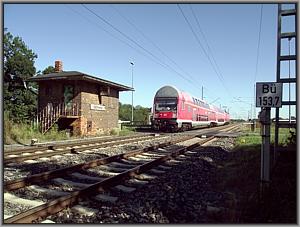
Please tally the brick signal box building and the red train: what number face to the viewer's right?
0

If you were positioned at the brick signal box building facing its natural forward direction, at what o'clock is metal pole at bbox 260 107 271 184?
The metal pole is roughly at 10 o'clock from the brick signal box building.

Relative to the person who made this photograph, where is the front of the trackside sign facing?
facing the viewer

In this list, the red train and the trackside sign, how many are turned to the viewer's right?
0

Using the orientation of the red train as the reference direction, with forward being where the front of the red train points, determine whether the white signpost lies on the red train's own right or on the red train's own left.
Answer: on the red train's own left

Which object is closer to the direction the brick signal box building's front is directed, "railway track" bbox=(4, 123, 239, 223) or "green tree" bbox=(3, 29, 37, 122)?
the railway track

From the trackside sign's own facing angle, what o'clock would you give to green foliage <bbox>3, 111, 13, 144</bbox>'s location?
The green foliage is roughly at 4 o'clock from the trackside sign.

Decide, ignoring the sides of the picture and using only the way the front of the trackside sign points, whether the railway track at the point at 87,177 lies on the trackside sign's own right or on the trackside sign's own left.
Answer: on the trackside sign's own right

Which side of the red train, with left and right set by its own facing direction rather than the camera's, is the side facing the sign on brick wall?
front

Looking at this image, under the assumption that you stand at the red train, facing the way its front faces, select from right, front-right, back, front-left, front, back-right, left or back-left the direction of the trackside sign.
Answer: front-left
